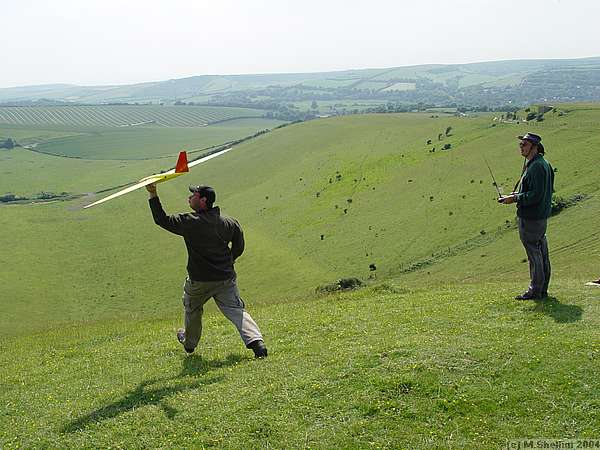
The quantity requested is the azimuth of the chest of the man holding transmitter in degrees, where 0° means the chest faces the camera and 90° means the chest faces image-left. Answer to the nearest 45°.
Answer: approximately 90°

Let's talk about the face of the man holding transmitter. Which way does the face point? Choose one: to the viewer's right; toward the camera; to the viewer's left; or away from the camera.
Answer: to the viewer's left

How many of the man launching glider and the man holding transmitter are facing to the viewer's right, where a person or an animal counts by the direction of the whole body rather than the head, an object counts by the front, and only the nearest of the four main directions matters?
0

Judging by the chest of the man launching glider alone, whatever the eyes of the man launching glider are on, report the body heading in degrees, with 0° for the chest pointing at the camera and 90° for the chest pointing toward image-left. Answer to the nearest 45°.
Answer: approximately 135°

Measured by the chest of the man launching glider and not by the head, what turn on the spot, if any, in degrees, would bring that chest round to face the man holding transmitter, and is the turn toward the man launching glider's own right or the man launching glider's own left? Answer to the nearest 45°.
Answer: approximately 135° to the man launching glider's own right

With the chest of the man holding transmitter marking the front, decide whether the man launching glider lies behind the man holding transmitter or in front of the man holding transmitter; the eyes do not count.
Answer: in front
